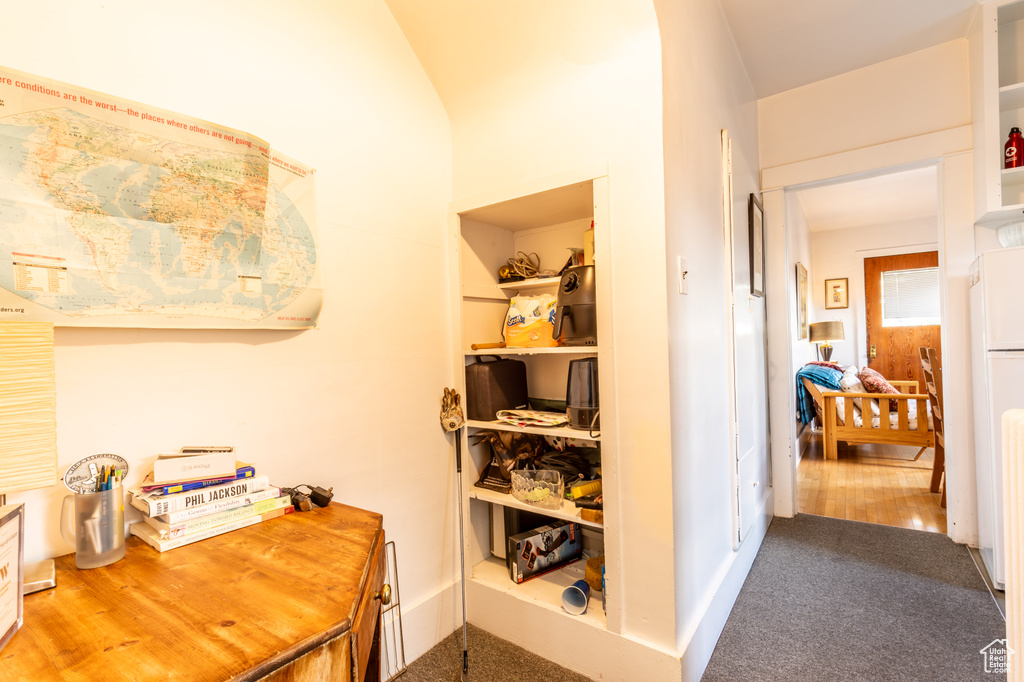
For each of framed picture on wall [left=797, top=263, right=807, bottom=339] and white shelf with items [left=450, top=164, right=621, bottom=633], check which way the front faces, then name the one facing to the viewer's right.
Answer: the framed picture on wall

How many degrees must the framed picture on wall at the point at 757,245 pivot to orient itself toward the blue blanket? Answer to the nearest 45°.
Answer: approximately 90° to its left

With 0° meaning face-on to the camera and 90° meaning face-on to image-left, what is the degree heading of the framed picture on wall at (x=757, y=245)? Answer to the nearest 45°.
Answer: approximately 270°

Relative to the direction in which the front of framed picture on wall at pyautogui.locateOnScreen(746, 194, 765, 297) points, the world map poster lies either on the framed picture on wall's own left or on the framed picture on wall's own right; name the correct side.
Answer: on the framed picture on wall's own right

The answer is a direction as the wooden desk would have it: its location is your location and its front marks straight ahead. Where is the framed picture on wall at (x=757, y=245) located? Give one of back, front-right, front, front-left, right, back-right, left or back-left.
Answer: front-left

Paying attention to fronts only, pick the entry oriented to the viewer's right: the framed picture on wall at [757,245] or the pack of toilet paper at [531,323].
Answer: the framed picture on wall

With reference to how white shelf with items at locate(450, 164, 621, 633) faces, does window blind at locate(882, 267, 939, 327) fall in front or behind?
behind

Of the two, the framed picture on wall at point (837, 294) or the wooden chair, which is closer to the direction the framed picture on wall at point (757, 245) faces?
the wooden chair

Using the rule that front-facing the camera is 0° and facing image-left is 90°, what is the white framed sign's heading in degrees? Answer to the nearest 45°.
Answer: approximately 315°

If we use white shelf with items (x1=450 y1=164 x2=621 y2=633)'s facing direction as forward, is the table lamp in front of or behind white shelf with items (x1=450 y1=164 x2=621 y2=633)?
behind

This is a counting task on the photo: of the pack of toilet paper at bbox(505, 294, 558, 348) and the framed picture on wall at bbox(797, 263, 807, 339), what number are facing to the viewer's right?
1

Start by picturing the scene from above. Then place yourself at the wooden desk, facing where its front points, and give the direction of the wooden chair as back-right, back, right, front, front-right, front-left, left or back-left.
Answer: front-left

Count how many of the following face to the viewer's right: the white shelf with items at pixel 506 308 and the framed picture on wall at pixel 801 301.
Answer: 1

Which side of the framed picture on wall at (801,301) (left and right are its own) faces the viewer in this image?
right

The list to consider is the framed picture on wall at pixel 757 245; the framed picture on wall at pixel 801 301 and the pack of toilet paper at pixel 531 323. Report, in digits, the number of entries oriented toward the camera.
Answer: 1
